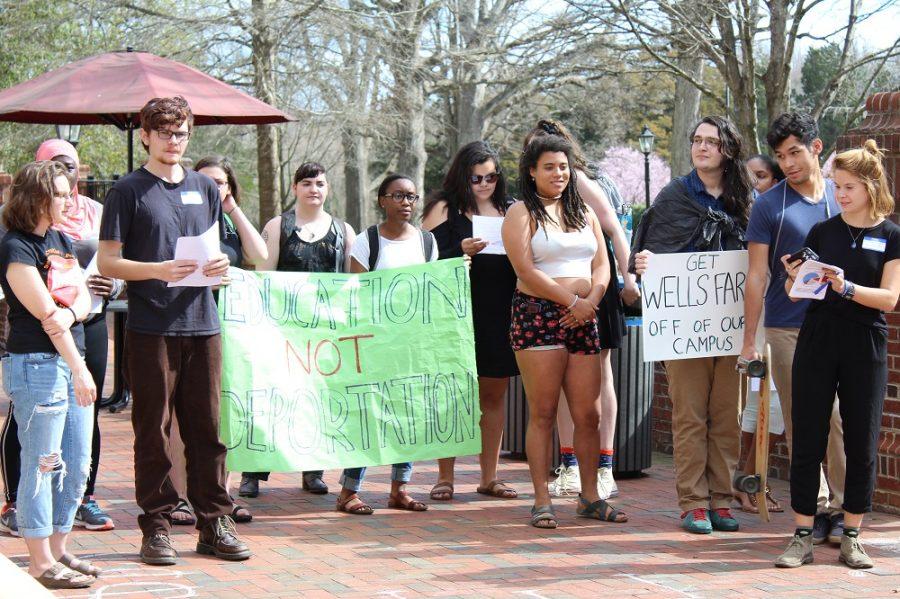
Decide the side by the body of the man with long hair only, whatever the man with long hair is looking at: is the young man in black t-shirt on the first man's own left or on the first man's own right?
on the first man's own right

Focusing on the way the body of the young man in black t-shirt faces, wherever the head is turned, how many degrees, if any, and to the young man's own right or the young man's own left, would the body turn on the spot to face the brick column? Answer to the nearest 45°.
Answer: approximately 45° to the young man's own left

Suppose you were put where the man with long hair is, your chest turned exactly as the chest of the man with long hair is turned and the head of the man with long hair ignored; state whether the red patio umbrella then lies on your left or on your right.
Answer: on your right

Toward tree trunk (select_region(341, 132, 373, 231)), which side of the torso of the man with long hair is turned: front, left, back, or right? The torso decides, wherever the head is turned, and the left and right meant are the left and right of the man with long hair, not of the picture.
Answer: back

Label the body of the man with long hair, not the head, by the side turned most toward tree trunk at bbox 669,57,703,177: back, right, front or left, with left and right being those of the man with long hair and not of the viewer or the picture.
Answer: back

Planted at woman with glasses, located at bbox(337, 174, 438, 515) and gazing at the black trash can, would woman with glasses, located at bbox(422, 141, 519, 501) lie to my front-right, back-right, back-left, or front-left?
front-right

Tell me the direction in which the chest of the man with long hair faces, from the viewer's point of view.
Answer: toward the camera

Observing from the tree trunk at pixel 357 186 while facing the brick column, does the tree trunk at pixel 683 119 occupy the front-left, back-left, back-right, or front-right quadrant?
front-left

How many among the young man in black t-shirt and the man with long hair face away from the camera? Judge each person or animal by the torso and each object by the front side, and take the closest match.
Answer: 0

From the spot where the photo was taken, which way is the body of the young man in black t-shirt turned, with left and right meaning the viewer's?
facing the viewer and to the right of the viewer

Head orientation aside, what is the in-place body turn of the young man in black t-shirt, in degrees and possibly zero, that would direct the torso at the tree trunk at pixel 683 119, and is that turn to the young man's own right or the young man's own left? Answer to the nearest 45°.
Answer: approximately 90° to the young man's own left

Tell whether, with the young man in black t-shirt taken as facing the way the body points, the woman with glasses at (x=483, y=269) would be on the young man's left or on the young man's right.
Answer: on the young man's left

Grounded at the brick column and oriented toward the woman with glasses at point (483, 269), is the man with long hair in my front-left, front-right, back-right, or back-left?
front-left

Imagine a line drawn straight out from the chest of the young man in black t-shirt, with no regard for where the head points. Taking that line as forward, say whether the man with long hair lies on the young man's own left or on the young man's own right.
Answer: on the young man's own left
